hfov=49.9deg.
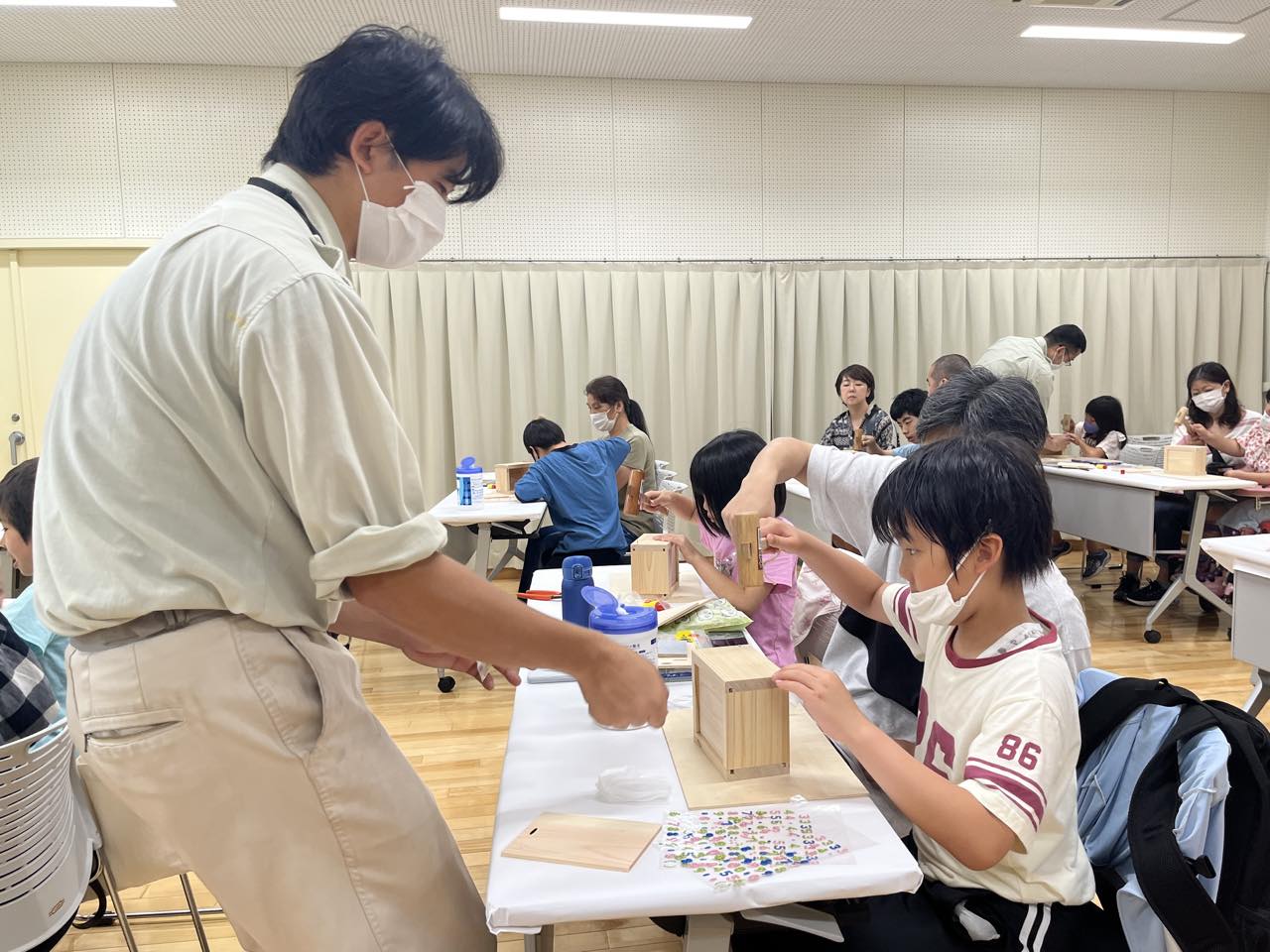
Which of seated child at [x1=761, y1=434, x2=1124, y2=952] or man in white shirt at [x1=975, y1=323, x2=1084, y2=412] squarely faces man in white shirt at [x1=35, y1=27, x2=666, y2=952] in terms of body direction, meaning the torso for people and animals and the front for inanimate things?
the seated child

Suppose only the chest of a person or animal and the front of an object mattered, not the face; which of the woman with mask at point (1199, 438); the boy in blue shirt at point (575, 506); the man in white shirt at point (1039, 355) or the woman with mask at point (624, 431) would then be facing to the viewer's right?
the man in white shirt

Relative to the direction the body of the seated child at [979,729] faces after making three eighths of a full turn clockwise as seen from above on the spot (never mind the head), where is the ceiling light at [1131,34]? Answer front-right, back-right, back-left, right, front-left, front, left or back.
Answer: front

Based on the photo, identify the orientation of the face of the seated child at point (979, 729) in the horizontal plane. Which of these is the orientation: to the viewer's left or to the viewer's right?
to the viewer's left

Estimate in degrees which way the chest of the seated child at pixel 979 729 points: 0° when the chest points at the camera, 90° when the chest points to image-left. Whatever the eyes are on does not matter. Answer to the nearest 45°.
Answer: approximately 45°

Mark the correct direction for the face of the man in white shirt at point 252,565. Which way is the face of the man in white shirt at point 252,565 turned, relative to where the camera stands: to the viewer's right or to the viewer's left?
to the viewer's right

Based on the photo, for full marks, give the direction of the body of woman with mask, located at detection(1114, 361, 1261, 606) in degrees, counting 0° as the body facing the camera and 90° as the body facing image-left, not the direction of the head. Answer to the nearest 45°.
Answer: approximately 45°

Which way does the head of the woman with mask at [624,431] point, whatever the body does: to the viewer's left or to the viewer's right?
to the viewer's left

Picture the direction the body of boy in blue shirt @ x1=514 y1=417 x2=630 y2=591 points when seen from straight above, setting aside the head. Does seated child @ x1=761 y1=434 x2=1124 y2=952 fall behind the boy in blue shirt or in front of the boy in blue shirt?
behind
